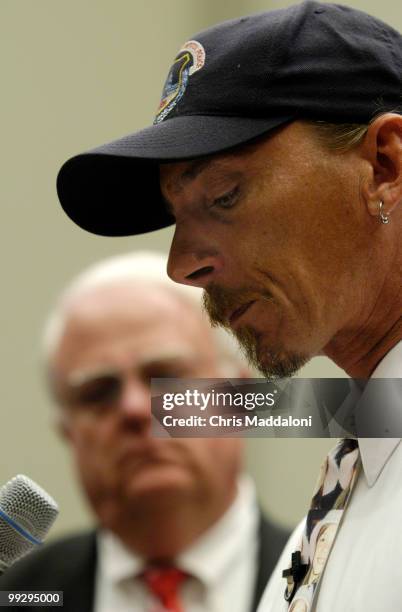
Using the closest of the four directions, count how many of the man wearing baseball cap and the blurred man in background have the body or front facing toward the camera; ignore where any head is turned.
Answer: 1

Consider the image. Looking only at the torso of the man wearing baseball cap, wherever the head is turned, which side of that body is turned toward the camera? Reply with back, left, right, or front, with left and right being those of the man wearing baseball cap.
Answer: left

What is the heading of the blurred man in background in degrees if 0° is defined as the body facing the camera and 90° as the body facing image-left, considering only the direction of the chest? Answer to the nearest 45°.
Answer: approximately 0°

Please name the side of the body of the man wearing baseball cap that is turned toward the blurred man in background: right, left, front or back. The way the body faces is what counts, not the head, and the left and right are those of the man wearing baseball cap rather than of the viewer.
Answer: right

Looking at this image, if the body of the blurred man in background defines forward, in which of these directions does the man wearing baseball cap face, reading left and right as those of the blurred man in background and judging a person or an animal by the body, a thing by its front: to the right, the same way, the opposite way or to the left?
to the right

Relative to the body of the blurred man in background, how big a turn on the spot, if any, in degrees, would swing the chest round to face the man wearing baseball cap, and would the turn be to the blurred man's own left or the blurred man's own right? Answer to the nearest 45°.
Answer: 0° — they already face them
